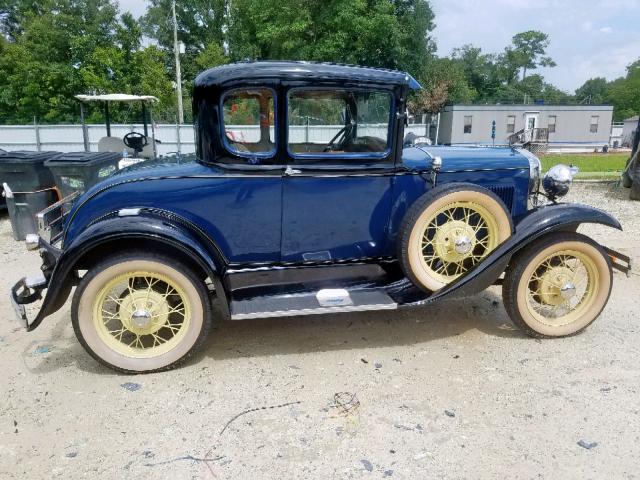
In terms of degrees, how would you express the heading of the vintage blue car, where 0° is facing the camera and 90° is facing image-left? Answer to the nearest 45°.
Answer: approximately 270°

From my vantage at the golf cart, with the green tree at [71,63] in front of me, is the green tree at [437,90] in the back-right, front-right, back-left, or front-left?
front-right

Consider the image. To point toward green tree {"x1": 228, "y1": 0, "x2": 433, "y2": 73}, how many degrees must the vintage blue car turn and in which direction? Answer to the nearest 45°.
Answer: approximately 90° to its left

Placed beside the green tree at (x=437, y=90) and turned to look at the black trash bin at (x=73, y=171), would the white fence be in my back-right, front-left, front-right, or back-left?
front-right

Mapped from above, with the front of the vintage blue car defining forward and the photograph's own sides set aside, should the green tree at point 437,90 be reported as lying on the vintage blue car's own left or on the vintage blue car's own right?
on the vintage blue car's own left

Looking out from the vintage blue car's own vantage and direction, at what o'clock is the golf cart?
The golf cart is roughly at 8 o'clock from the vintage blue car.

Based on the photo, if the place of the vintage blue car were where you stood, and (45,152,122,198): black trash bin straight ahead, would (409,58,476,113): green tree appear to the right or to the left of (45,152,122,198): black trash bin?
right

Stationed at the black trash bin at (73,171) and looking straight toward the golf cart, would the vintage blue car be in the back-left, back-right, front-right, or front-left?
back-right

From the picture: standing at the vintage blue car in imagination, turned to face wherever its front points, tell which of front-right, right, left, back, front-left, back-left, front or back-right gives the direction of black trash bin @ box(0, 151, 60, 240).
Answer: back-left

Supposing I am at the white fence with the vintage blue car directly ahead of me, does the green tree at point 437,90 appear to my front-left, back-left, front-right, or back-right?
back-left
